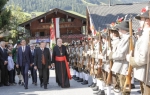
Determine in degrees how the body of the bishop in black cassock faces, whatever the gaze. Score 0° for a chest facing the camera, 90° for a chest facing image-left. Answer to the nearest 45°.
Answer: approximately 0°

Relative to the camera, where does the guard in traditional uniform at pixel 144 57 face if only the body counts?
to the viewer's left

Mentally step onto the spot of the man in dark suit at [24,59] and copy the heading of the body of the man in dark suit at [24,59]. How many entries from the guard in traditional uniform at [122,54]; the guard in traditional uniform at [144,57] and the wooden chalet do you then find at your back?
1

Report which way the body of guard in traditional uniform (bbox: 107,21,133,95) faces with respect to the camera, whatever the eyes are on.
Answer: to the viewer's left

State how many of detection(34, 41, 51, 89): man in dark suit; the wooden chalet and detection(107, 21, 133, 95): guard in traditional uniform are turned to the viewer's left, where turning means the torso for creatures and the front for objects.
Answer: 1

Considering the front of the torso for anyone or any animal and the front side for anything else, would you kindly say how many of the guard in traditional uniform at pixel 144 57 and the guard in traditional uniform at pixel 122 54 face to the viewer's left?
2

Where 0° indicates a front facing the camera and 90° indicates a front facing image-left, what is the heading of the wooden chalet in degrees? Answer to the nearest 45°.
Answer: approximately 0°

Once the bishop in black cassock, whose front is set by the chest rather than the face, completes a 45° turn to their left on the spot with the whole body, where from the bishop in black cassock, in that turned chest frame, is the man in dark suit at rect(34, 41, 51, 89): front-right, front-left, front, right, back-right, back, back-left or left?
back-right

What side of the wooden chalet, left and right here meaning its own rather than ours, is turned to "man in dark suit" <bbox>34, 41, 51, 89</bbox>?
front

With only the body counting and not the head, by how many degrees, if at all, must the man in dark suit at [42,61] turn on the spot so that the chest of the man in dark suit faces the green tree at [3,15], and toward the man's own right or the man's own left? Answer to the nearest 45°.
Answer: approximately 180°

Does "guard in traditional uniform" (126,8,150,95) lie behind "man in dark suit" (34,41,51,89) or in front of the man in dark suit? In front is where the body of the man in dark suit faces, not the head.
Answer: in front
